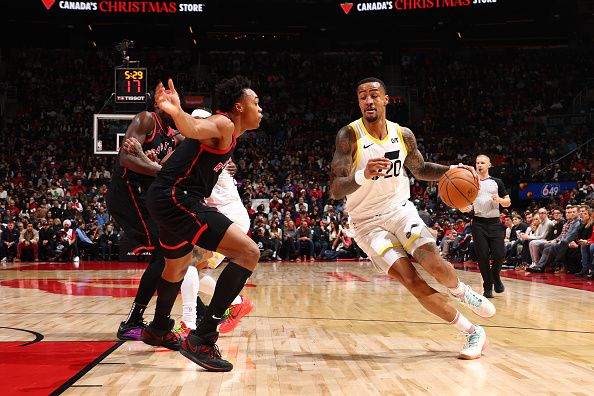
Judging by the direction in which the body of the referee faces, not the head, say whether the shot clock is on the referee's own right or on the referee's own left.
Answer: on the referee's own right

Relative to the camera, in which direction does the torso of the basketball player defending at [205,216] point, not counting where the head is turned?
to the viewer's right

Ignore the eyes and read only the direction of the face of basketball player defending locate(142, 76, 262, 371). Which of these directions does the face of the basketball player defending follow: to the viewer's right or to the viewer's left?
to the viewer's right

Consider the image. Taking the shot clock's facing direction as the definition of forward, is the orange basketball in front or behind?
in front

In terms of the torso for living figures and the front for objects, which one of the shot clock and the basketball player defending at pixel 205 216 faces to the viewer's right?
the basketball player defending

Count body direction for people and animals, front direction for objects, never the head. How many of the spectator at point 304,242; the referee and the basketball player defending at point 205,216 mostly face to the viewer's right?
1

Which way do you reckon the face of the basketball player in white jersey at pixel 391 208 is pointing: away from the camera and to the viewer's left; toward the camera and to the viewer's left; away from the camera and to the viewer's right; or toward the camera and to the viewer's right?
toward the camera and to the viewer's left

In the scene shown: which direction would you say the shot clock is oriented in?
toward the camera

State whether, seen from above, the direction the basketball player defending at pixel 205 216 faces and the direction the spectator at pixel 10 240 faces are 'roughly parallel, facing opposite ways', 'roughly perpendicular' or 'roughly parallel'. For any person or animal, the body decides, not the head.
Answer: roughly perpendicular

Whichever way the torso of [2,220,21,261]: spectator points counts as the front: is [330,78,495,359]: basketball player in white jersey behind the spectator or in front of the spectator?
in front

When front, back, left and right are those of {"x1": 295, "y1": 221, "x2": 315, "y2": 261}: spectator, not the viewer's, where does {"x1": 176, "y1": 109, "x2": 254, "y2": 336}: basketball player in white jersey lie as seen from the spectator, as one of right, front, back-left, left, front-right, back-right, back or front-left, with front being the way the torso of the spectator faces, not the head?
front

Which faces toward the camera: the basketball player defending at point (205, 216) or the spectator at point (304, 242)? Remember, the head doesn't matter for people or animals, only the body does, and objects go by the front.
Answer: the spectator

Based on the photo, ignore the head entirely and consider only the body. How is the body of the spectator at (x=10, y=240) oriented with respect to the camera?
toward the camera

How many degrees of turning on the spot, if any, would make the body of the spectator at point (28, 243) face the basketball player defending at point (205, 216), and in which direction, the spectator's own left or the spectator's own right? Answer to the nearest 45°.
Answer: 0° — they already face them
